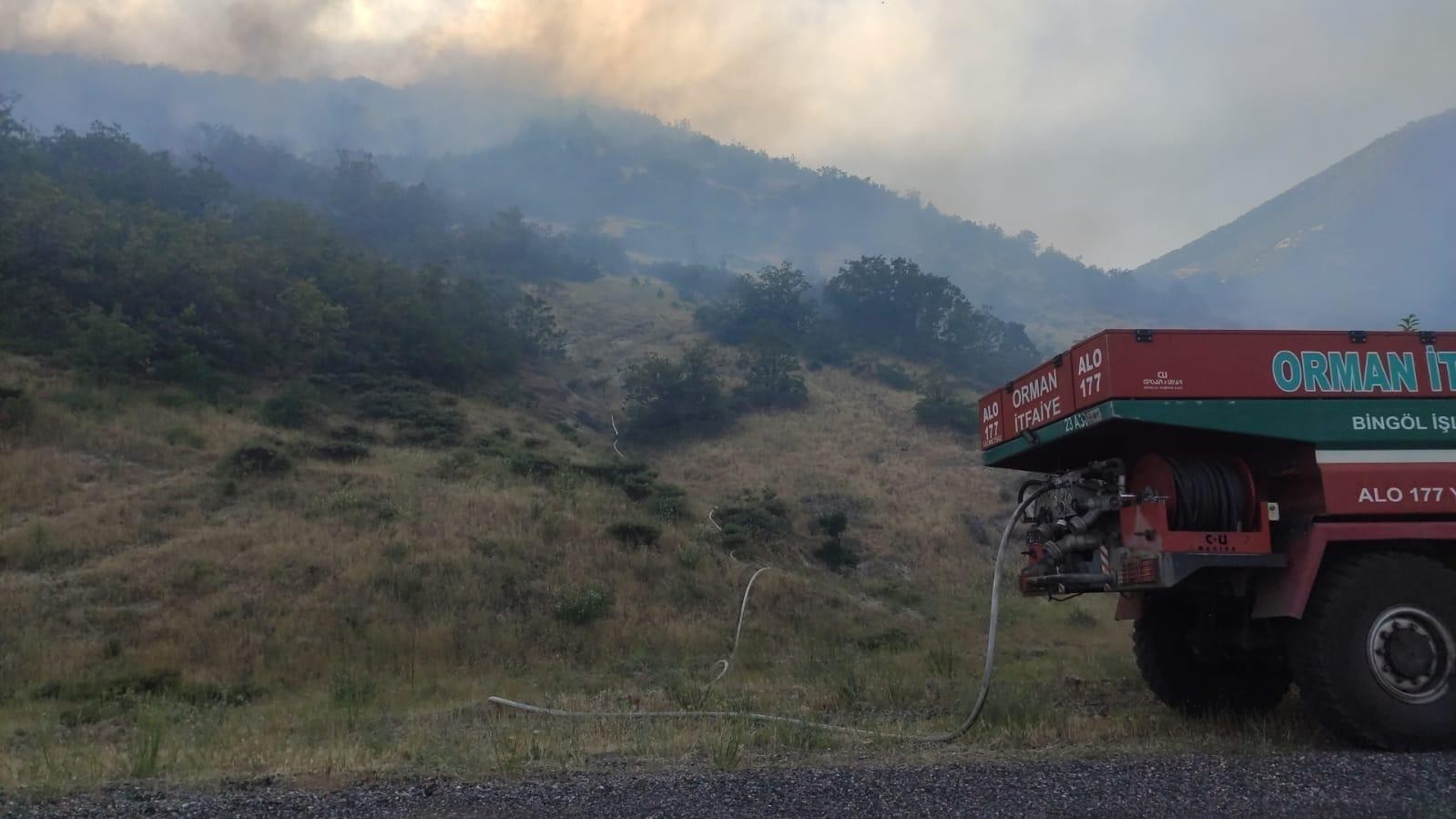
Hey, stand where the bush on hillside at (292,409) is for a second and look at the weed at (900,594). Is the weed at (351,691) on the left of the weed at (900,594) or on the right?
right

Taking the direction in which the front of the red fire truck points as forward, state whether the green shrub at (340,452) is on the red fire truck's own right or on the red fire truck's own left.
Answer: on the red fire truck's own left

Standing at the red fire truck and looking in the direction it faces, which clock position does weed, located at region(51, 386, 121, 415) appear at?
The weed is roughly at 8 o'clock from the red fire truck.

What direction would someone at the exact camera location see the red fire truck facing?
facing away from the viewer and to the right of the viewer

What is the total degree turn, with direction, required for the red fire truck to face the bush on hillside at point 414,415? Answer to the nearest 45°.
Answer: approximately 90° to its left

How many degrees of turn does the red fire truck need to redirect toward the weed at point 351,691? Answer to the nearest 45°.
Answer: approximately 135° to its left

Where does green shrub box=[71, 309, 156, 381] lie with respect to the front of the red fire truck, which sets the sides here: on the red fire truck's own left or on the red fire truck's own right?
on the red fire truck's own left

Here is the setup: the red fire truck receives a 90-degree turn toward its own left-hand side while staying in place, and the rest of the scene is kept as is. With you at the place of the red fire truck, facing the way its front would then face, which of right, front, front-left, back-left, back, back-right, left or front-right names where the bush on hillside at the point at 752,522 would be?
front

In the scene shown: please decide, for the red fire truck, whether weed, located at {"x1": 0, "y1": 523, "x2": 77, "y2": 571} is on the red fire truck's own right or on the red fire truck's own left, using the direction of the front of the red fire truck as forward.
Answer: on the red fire truck's own left

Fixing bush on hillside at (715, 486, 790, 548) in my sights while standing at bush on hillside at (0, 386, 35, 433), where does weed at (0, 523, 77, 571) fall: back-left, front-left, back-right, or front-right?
front-right

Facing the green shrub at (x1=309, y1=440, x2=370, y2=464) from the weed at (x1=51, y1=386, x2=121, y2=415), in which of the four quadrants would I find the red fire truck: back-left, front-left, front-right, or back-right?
front-right

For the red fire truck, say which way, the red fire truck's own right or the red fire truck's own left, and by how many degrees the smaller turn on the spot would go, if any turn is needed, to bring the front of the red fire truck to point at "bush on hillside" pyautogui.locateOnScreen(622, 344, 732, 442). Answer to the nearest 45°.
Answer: approximately 90° to the red fire truck's own left
